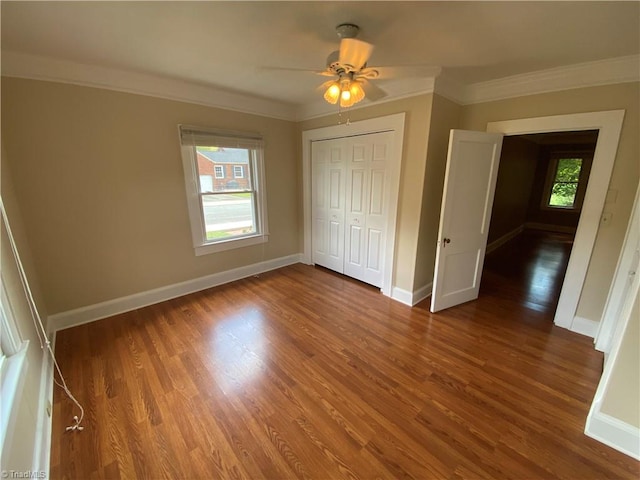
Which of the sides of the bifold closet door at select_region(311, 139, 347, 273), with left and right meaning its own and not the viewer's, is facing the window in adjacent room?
back

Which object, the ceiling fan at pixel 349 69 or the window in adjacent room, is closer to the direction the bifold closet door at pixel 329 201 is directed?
the ceiling fan

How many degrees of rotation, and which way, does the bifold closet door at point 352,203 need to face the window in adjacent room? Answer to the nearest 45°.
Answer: approximately 180°

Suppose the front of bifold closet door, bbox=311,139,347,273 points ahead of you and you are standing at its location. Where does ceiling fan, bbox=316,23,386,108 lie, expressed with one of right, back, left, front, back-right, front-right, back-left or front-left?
front-left

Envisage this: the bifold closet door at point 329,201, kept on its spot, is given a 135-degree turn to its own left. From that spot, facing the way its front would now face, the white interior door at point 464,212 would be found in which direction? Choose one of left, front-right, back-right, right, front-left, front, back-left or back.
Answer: front-right

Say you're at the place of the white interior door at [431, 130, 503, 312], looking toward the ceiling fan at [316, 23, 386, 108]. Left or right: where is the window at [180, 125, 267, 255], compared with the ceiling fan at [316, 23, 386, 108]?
right

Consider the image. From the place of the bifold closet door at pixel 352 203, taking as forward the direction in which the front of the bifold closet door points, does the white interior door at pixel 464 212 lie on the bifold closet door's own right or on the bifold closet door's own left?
on the bifold closet door's own left

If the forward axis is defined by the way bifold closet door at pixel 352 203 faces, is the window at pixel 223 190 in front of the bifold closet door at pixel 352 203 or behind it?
in front

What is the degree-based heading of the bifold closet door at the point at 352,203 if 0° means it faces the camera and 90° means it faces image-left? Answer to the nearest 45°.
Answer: approximately 45°

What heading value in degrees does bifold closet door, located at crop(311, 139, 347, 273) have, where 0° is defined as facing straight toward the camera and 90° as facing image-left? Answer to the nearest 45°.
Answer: approximately 45°

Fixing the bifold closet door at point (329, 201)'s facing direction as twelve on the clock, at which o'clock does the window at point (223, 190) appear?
The window is roughly at 1 o'clock from the bifold closet door.

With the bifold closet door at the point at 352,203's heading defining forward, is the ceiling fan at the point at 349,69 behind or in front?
in front

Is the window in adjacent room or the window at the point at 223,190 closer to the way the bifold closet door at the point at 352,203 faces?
the window
